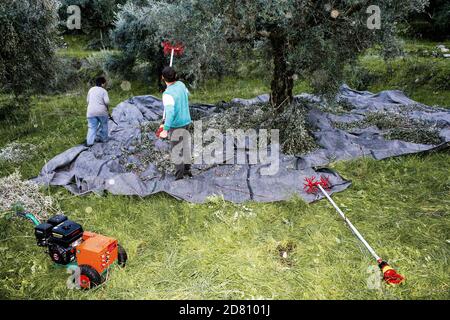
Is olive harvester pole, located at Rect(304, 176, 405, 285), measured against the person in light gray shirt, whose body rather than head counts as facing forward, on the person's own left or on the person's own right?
on the person's own right

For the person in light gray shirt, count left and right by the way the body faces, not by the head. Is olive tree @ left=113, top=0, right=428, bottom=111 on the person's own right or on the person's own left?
on the person's own right

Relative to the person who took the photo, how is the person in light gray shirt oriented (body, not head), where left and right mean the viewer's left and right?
facing away from the viewer and to the right of the viewer

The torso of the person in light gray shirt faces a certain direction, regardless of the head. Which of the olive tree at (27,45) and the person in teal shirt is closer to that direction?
the olive tree

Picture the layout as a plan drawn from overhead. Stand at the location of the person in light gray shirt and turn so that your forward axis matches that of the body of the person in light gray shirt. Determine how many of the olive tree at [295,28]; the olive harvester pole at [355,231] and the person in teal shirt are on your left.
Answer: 0

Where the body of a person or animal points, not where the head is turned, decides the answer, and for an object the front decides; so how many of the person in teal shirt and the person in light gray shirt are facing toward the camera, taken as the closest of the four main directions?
0

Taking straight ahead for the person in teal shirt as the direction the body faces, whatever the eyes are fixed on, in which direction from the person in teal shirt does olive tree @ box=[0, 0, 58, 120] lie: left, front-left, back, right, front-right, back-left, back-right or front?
front

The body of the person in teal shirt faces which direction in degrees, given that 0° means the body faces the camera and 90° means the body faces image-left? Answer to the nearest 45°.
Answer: approximately 135°
